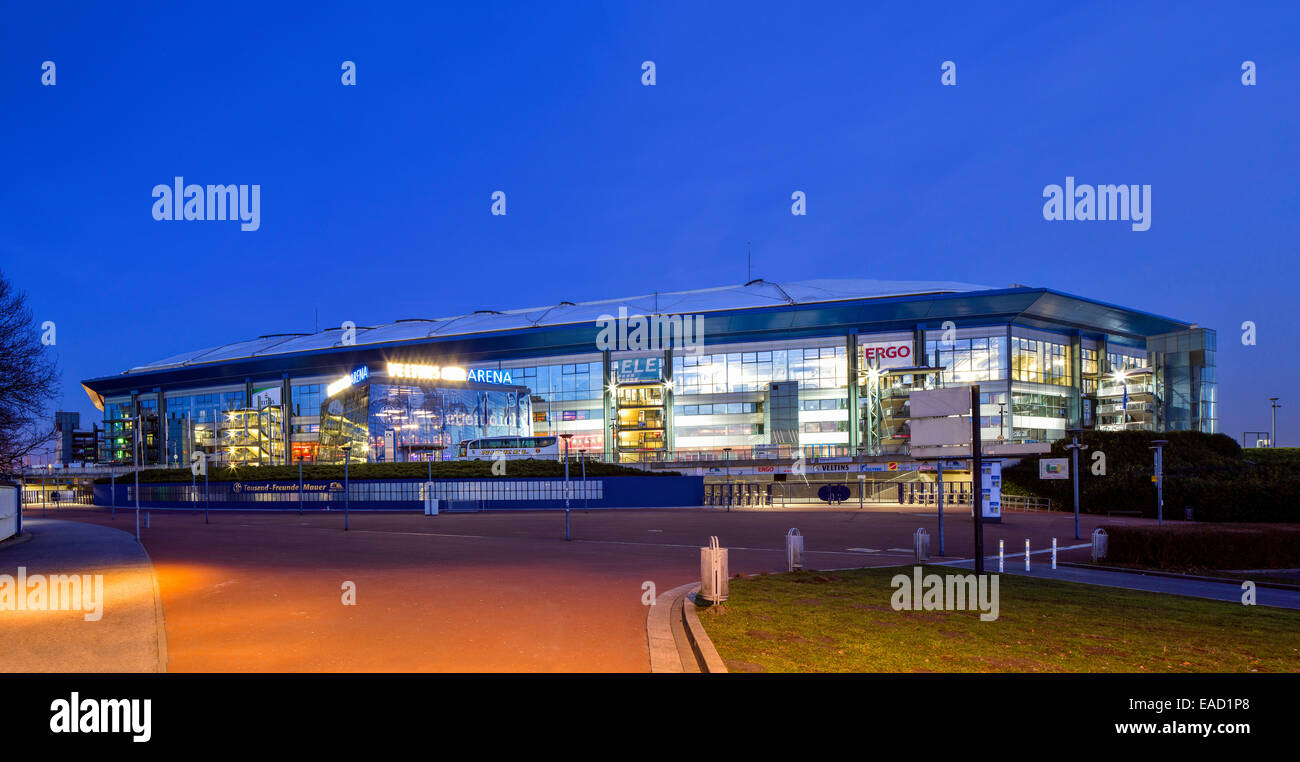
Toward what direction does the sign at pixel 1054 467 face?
toward the camera

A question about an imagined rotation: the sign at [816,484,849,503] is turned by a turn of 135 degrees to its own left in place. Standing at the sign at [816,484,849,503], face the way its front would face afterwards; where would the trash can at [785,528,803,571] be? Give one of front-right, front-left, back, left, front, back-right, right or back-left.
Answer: back-right

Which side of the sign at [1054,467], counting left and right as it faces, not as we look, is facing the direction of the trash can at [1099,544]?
front

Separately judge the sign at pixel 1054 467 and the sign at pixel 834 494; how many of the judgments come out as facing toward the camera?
2

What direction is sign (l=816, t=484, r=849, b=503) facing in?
toward the camera

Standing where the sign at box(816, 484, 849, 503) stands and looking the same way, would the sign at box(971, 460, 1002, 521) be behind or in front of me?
in front

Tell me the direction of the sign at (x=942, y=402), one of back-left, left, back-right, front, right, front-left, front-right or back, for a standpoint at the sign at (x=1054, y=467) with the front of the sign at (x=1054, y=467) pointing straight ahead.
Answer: front

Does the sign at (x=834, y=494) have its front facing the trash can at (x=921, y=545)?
yes

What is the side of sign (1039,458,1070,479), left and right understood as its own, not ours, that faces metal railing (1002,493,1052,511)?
back
